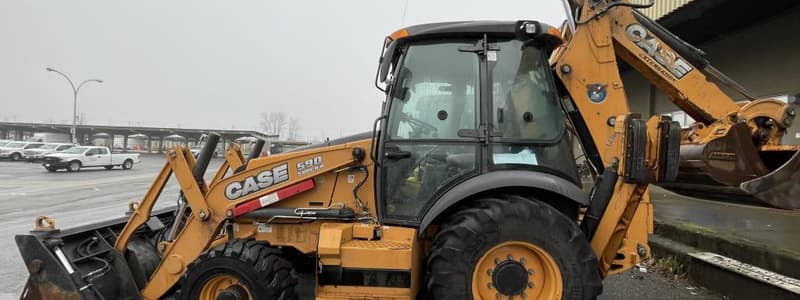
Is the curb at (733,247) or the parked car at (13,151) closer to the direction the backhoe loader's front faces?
the parked car

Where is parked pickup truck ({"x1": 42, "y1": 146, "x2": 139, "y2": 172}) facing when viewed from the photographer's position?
facing the viewer and to the left of the viewer

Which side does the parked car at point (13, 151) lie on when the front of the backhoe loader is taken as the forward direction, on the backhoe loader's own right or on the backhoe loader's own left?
on the backhoe loader's own right

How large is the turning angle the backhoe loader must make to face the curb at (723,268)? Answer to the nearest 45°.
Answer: approximately 180°

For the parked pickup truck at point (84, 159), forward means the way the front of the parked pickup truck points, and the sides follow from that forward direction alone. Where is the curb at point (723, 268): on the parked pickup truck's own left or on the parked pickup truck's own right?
on the parked pickup truck's own left

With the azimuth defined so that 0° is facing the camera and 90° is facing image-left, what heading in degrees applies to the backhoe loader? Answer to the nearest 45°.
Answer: approximately 90°
